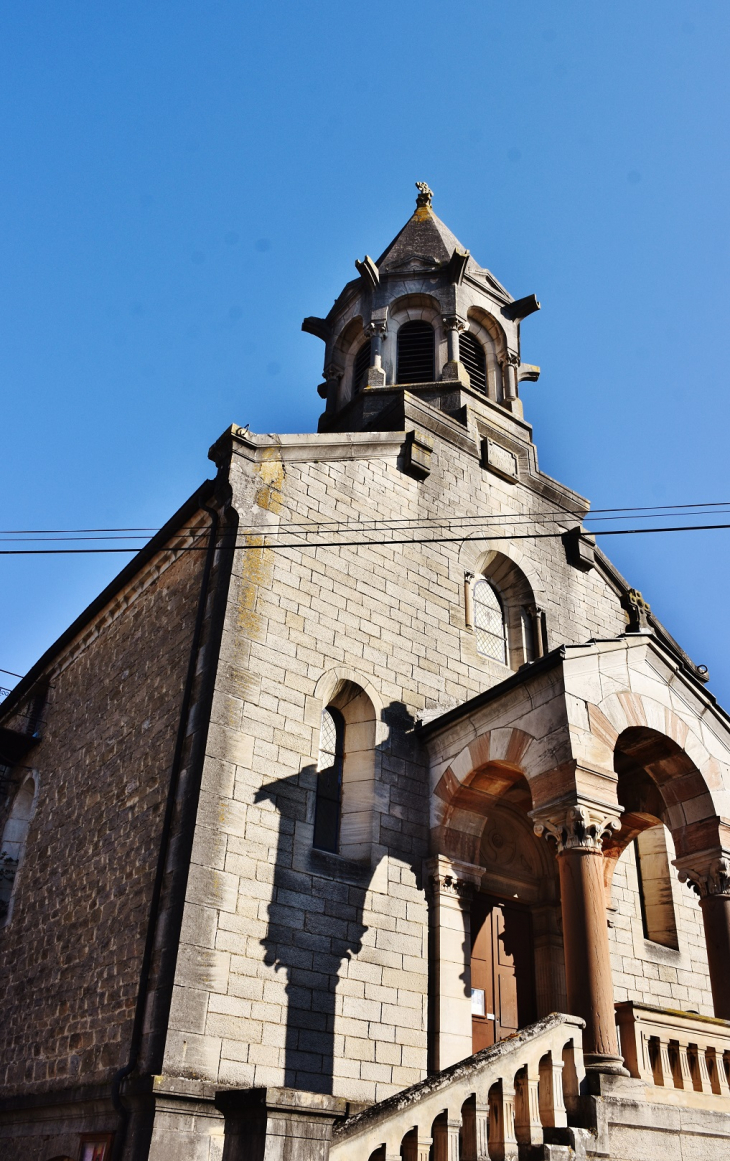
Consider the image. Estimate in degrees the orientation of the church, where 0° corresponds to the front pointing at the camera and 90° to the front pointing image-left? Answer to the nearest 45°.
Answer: approximately 315°
